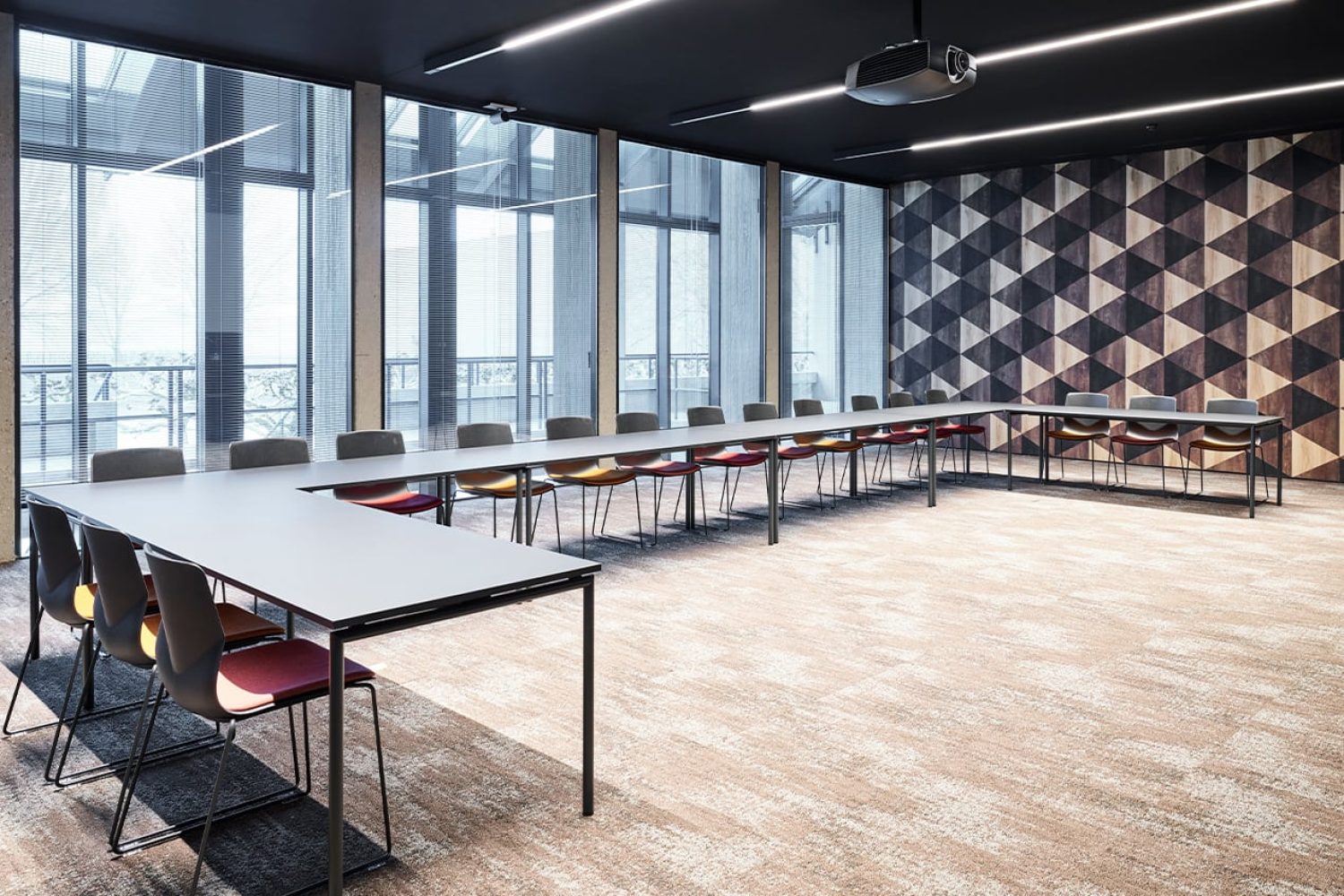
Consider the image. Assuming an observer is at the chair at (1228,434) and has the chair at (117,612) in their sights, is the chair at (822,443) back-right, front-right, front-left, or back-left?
front-right

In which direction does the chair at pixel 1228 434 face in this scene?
toward the camera

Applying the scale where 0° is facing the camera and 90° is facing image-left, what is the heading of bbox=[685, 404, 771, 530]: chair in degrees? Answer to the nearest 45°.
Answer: approximately 315°

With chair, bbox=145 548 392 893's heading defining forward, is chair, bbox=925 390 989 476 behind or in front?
in front

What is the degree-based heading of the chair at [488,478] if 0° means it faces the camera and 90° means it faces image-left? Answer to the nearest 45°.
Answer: approximately 315°

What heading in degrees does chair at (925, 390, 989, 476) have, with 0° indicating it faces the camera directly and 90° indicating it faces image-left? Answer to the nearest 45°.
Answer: approximately 315°

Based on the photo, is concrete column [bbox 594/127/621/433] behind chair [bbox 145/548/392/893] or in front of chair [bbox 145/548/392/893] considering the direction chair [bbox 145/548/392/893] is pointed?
in front

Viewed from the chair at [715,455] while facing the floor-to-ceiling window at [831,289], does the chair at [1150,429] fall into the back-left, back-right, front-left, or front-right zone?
front-right

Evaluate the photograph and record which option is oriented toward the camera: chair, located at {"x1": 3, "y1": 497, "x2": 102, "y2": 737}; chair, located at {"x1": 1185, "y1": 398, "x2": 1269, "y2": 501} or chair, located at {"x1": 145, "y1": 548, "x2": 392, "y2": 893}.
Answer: chair, located at {"x1": 1185, "y1": 398, "x2": 1269, "y2": 501}

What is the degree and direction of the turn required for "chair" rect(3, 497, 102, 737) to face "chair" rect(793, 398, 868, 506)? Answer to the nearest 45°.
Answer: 0° — it already faces it
